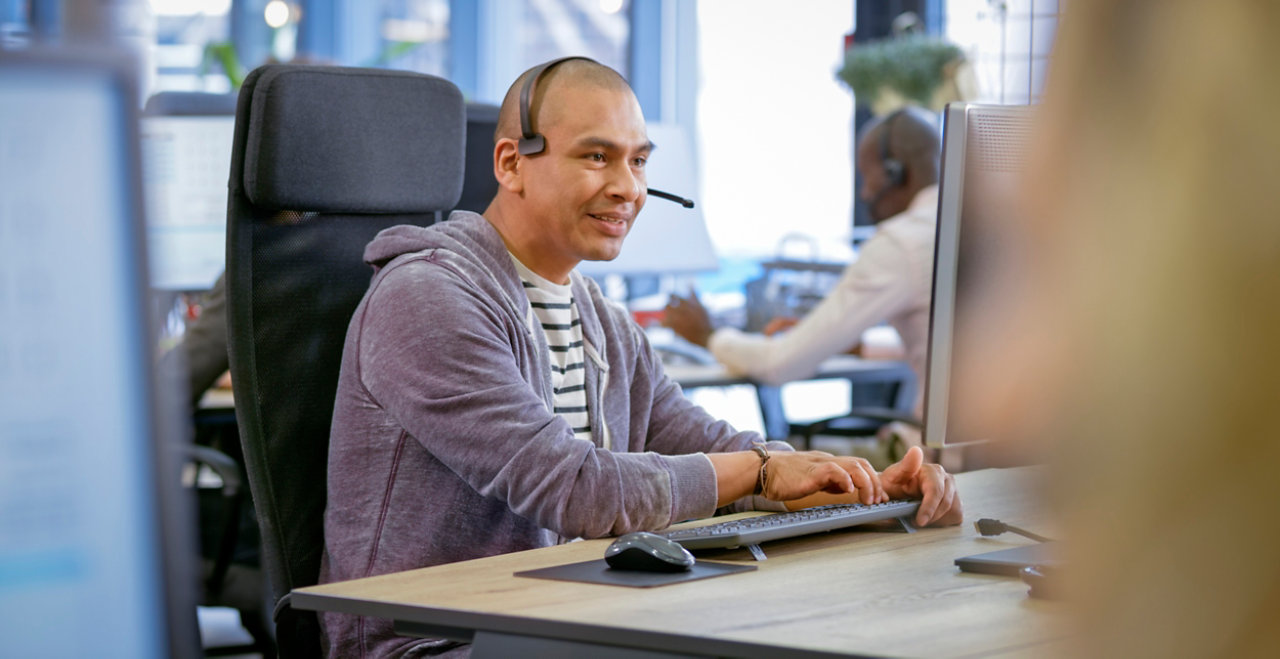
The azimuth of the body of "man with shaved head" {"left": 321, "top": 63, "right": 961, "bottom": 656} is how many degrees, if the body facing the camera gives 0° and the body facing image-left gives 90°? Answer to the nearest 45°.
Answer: approximately 315°

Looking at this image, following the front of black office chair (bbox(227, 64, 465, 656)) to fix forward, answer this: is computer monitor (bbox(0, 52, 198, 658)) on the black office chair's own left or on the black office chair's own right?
on the black office chair's own right

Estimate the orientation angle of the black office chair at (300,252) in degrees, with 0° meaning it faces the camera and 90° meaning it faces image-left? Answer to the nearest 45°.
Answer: approximately 315°

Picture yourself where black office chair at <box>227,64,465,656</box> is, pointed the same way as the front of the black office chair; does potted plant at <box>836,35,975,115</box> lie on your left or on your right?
on your left

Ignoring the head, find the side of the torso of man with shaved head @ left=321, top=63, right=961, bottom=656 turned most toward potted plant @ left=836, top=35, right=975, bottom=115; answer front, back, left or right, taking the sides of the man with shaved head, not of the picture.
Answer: left

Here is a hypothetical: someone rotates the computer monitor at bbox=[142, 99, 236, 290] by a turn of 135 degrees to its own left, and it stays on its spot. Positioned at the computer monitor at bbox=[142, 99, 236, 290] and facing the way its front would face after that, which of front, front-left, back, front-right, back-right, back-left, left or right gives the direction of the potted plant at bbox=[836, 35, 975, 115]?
front-right

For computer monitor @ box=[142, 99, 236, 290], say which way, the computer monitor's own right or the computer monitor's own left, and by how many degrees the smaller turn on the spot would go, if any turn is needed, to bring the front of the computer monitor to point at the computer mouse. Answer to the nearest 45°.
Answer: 0° — it already faces it

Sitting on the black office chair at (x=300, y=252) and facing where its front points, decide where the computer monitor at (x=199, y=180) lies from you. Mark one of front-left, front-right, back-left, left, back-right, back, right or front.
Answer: back-left

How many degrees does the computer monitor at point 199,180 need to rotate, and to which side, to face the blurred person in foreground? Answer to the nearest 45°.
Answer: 0° — it already faces them
